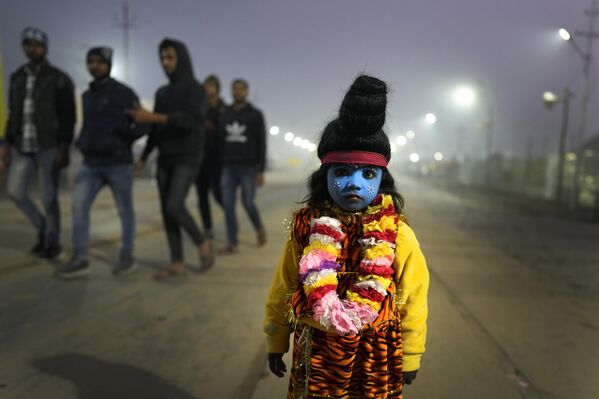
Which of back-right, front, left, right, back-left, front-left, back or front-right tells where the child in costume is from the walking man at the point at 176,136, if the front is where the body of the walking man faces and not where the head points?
front-left

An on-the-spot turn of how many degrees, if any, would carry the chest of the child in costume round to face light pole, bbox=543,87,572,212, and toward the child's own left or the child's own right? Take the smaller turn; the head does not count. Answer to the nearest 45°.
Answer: approximately 135° to the child's own left

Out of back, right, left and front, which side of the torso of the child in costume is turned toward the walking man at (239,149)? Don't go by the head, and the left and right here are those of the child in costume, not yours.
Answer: back

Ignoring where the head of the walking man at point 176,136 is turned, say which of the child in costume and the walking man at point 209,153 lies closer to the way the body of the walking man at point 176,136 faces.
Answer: the child in costume

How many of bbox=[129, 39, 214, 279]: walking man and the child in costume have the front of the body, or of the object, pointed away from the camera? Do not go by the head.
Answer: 0

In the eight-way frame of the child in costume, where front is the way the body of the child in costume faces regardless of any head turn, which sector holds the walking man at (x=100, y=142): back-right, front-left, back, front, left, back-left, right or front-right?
back-right

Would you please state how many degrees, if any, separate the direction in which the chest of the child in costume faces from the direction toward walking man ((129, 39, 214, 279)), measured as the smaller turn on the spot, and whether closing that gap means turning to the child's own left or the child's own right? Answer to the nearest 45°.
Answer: approximately 135° to the child's own right
